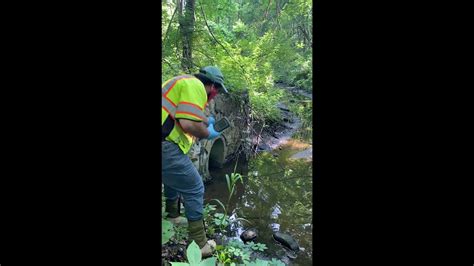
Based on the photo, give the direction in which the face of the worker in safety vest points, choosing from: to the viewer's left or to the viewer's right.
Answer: to the viewer's right

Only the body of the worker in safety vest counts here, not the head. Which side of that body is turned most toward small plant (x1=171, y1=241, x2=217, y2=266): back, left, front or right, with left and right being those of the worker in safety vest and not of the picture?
right

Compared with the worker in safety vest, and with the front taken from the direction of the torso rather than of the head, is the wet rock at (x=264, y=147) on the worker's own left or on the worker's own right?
on the worker's own left

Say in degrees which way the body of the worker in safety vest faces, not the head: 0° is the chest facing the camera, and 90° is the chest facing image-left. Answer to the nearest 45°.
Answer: approximately 270°

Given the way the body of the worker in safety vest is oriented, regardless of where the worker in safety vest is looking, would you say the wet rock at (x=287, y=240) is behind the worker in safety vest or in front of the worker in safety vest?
in front

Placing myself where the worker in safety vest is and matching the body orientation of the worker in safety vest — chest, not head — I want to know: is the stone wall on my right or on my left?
on my left
